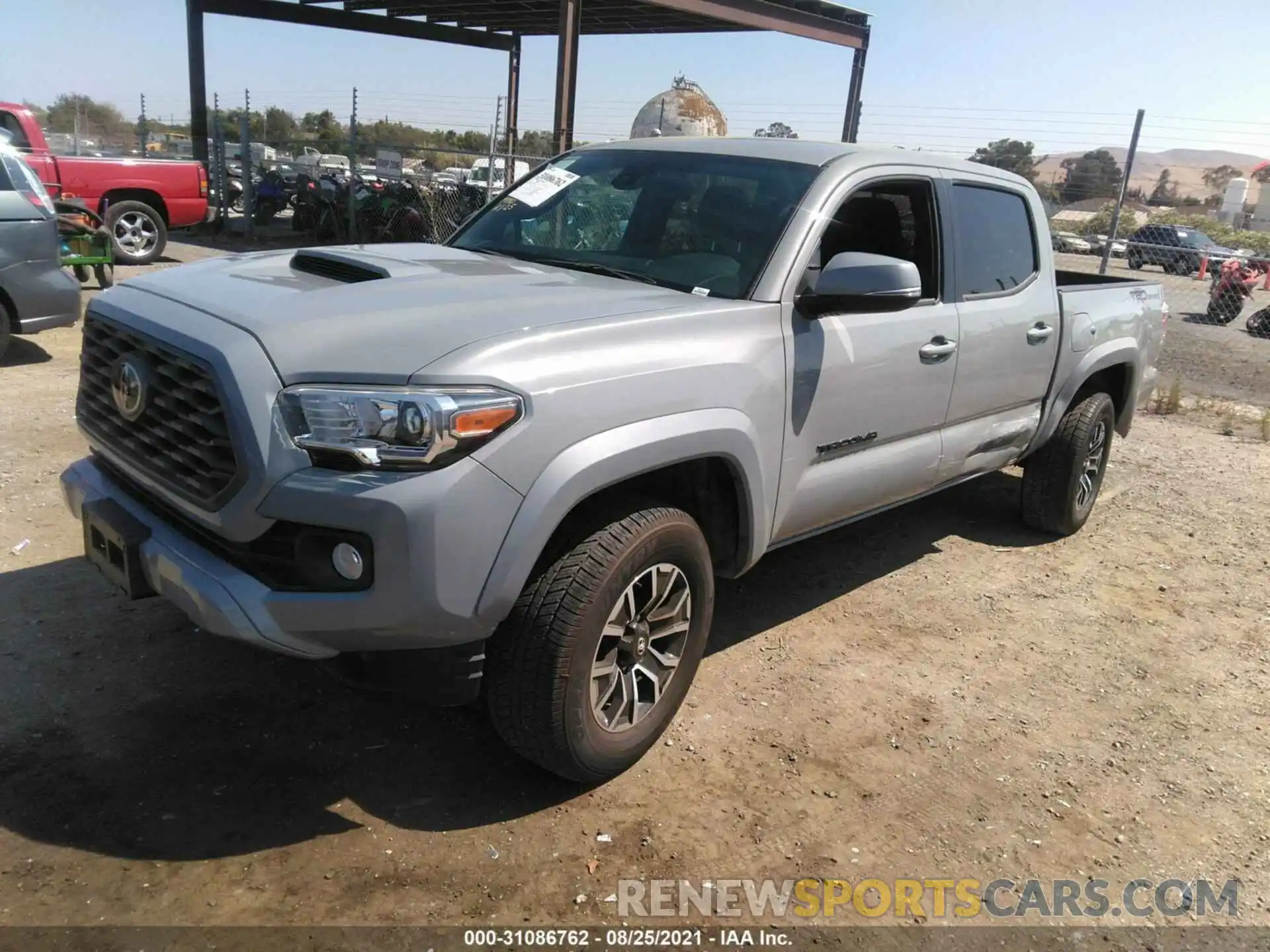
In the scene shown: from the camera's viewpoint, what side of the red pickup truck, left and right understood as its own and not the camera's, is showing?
left

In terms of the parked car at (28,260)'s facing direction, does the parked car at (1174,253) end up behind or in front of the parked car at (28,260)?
behind

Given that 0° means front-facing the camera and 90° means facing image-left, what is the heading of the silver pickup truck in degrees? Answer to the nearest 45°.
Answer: approximately 45°

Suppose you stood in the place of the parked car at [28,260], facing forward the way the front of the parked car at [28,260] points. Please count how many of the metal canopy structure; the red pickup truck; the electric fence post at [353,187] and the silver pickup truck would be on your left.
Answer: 1

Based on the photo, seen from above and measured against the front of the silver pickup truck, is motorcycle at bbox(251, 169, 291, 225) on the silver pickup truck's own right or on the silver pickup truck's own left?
on the silver pickup truck's own right

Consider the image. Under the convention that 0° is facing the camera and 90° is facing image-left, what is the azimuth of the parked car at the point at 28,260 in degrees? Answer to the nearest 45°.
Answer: approximately 90°

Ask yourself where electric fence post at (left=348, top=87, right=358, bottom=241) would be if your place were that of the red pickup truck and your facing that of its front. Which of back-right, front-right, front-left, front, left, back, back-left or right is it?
back-right

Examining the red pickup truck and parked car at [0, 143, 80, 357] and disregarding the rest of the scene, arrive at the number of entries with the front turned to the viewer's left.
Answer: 2

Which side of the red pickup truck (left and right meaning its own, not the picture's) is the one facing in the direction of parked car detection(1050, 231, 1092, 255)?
back

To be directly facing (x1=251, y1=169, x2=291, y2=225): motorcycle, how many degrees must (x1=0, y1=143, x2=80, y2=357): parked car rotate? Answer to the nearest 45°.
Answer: approximately 90° to its right
